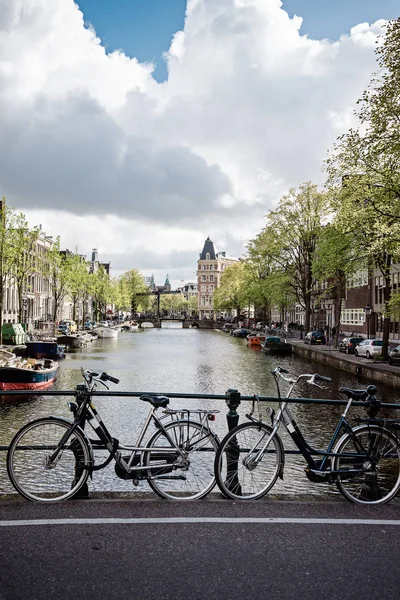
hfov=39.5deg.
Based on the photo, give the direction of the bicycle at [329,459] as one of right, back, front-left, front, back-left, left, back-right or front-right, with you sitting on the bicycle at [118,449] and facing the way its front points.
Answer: back

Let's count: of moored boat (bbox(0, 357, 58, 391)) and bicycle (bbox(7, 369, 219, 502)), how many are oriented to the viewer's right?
1

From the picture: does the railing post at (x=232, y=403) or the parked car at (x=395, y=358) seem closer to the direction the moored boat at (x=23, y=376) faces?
the parked car

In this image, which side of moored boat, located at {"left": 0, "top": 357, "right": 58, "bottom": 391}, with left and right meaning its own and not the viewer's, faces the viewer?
right

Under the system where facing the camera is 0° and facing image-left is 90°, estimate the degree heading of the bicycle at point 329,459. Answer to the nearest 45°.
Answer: approximately 90°

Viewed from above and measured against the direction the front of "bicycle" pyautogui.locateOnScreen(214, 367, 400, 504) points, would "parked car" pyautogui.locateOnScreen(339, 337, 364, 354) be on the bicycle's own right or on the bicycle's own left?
on the bicycle's own right

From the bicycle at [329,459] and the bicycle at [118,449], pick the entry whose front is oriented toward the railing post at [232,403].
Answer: the bicycle at [329,459]

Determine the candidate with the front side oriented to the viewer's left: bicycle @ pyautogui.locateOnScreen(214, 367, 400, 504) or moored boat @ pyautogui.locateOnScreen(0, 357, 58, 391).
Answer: the bicycle

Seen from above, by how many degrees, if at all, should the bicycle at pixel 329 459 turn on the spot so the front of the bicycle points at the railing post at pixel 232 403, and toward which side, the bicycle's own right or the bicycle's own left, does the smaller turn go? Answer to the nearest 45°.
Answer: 0° — it already faces it

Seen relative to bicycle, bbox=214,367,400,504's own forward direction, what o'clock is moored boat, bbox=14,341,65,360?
The moored boat is roughly at 2 o'clock from the bicycle.

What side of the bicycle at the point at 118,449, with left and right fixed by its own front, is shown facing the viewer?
left

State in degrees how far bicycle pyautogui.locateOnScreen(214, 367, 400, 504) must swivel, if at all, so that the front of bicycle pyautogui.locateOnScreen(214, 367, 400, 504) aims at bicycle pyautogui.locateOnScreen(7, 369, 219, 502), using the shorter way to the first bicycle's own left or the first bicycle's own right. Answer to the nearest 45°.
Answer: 0° — it already faces it

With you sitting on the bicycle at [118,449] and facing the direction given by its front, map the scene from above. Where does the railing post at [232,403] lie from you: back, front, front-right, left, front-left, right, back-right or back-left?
back

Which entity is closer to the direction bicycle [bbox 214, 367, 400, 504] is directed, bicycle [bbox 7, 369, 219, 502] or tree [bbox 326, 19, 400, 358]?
the bicycle

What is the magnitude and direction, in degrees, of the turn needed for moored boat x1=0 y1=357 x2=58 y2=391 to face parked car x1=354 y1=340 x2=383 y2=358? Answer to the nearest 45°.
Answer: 0° — it already faces it
